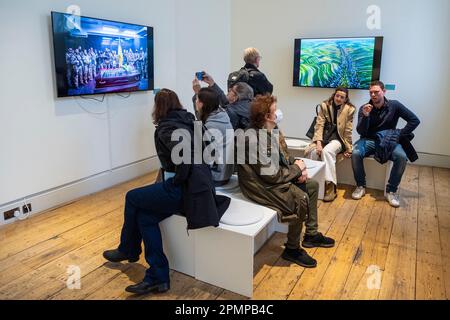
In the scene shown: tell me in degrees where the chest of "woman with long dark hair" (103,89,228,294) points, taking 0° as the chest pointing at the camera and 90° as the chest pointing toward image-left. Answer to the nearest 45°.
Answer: approximately 90°

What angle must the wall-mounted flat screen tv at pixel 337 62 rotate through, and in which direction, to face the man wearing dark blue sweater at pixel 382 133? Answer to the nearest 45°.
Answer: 0° — it already faces them

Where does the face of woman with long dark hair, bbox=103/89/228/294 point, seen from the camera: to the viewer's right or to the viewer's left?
to the viewer's left

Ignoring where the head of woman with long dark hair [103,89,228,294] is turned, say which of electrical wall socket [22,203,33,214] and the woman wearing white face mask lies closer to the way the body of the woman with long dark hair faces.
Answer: the electrical wall socket

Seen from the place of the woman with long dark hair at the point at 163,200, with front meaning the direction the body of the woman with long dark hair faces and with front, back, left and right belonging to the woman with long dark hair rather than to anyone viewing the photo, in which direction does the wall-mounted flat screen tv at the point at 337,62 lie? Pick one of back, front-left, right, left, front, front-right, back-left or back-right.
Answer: back-right

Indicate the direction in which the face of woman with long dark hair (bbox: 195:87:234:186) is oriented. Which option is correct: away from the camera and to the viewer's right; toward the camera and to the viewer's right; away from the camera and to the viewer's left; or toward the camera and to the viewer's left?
away from the camera and to the viewer's left

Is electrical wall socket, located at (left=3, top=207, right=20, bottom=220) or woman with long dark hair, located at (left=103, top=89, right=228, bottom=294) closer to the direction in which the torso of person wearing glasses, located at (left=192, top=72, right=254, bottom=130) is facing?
the electrical wall socket

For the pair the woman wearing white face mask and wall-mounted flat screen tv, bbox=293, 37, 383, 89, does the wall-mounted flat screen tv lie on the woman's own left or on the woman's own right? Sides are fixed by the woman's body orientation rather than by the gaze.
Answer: on the woman's own left

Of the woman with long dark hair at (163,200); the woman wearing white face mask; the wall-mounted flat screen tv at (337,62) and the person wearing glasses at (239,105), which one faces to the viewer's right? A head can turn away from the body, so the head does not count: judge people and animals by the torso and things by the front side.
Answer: the woman wearing white face mask

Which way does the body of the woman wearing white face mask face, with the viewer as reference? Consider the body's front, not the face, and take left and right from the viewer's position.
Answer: facing to the right of the viewer

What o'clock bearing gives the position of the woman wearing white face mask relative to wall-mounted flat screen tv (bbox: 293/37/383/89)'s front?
The woman wearing white face mask is roughly at 12 o'clock from the wall-mounted flat screen tv.

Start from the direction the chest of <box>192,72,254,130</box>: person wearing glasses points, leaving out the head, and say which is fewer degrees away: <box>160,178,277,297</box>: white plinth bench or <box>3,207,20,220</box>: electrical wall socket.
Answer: the electrical wall socket

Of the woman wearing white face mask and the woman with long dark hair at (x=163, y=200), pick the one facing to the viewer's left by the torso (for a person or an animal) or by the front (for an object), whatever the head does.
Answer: the woman with long dark hair
